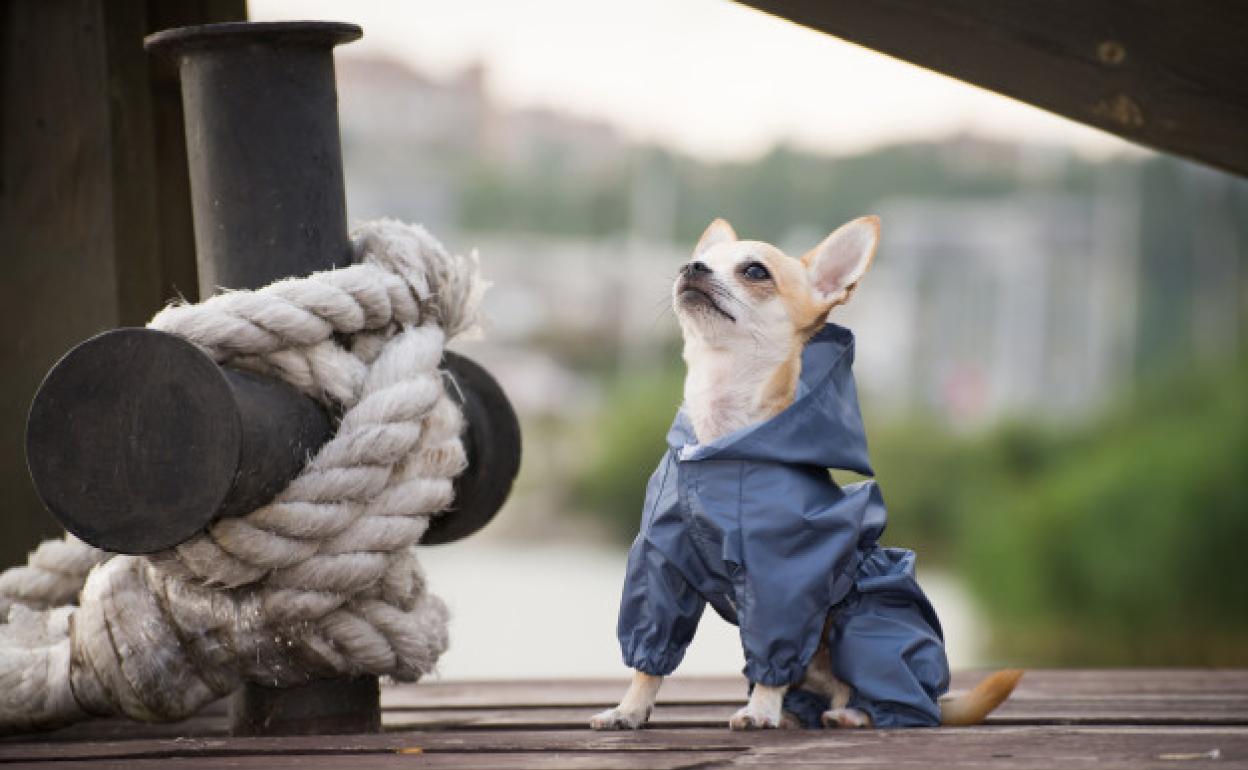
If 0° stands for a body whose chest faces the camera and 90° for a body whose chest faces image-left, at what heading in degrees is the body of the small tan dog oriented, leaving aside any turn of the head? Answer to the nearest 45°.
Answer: approximately 45°

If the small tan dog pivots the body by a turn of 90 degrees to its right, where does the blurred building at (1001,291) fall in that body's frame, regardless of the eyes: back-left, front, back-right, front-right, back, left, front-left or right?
front-right

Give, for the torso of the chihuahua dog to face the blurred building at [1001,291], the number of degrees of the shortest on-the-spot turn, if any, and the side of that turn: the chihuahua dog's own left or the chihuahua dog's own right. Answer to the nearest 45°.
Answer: approximately 135° to the chihuahua dog's own right
